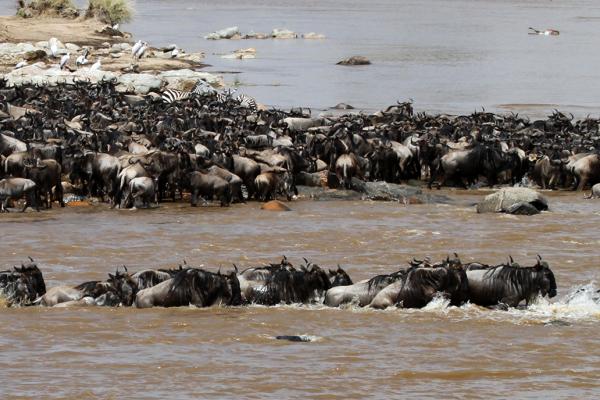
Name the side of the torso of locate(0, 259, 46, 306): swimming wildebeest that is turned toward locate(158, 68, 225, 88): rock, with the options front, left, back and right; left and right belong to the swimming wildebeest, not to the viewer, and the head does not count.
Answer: left

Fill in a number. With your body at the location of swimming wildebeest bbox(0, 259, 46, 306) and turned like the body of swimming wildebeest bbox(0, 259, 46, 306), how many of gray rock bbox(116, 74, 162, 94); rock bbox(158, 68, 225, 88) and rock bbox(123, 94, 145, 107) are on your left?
3

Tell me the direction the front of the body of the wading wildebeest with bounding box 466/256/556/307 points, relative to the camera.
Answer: to the viewer's right

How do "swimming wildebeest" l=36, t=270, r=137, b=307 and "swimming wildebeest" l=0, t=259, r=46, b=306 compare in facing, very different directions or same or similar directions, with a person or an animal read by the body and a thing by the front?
same or similar directions

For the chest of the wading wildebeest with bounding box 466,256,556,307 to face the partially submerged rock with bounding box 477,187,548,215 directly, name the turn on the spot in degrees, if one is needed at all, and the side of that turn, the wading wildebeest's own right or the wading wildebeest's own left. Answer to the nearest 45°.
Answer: approximately 90° to the wading wildebeest's own left

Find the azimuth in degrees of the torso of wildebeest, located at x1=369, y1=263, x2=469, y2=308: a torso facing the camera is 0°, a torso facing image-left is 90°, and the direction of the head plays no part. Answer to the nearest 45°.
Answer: approximately 270°

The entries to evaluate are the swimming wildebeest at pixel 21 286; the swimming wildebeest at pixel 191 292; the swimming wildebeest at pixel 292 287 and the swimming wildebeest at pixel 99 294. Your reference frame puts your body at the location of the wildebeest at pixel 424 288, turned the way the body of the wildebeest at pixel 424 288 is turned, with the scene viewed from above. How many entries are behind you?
4

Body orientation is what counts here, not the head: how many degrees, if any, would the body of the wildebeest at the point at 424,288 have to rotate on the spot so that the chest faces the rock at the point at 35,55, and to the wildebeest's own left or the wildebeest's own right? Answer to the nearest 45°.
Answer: approximately 135° to the wildebeest's own left

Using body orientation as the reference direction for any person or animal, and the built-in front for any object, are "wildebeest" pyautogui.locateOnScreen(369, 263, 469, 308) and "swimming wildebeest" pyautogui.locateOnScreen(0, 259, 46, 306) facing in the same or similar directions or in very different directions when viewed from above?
same or similar directions

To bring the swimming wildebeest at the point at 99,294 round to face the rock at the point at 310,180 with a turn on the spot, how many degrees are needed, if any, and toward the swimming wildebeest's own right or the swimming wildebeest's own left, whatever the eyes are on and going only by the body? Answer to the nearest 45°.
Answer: approximately 45° to the swimming wildebeest's own left

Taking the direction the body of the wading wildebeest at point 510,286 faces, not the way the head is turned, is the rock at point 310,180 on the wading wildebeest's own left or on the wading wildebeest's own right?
on the wading wildebeest's own left

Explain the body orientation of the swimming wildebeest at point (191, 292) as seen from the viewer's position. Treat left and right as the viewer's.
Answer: facing to the right of the viewer

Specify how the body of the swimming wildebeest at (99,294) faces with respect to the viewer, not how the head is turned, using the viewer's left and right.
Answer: facing to the right of the viewer

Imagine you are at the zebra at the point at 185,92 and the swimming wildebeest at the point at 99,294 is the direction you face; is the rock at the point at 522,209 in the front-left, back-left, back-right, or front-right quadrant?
front-left

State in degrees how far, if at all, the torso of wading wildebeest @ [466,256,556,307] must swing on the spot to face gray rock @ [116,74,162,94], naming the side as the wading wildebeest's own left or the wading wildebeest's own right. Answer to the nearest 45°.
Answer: approximately 135° to the wading wildebeest's own left

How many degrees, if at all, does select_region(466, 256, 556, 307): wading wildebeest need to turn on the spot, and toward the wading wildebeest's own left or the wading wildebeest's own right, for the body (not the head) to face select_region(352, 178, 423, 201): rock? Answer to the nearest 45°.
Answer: approximately 90° to the wading wildebeest's own left

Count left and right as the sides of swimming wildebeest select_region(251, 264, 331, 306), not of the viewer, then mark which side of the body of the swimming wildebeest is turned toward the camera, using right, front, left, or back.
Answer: right
